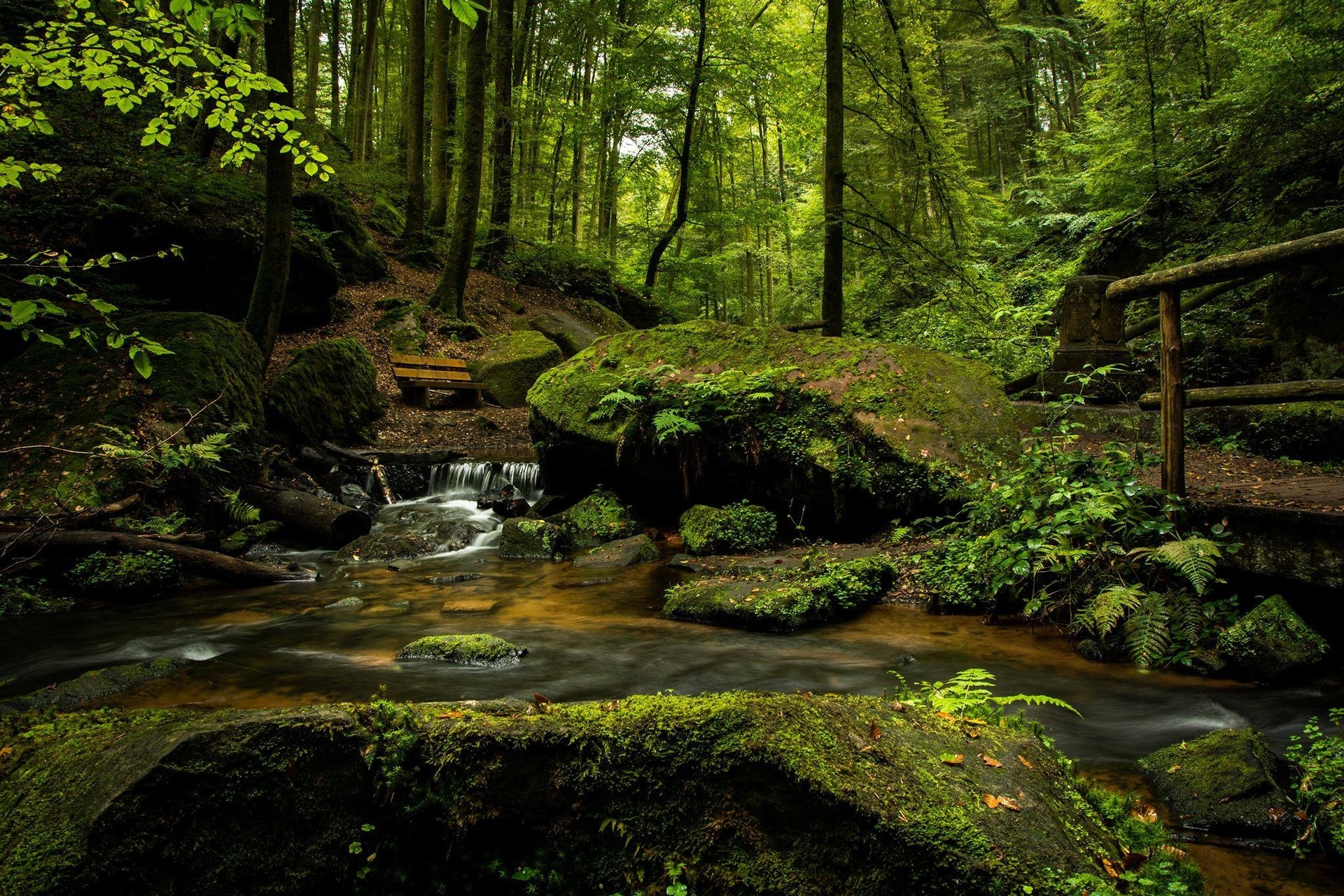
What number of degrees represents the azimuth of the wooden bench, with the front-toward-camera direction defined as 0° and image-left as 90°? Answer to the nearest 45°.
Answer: approximately 315°

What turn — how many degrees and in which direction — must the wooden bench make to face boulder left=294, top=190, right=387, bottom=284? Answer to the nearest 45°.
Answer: approximately 180°

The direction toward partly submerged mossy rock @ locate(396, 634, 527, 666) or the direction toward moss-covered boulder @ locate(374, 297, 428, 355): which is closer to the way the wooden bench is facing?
the partly submerged mossy rock

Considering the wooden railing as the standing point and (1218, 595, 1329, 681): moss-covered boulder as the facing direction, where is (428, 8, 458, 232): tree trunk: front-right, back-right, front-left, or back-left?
back-right

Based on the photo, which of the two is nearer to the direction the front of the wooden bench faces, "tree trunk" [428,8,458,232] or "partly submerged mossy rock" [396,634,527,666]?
the partly submerged mossy rock

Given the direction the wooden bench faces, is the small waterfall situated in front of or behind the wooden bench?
in front

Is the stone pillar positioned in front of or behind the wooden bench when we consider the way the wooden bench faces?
in front

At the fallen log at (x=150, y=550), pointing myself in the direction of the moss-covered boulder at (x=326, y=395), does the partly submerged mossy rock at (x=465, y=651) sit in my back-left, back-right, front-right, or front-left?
back-right

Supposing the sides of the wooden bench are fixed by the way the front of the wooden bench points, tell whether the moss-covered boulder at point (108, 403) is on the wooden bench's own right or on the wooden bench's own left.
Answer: on the wooden bench's own right
